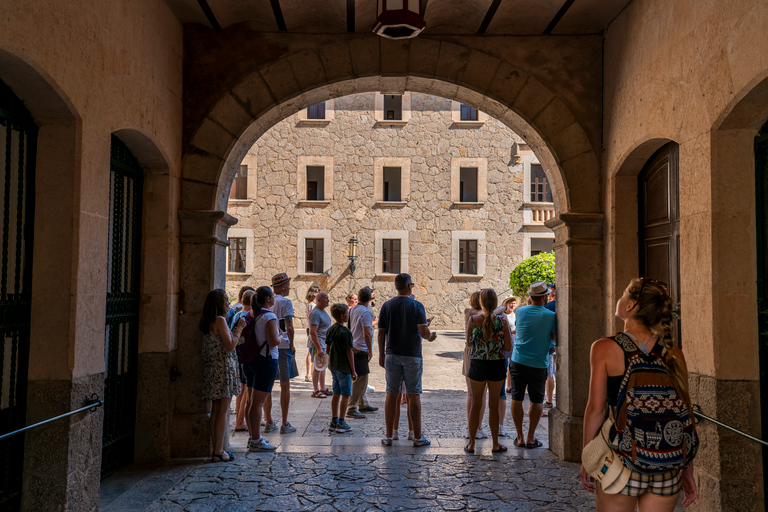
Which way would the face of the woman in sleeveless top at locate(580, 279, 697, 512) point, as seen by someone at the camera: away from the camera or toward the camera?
away from the camera

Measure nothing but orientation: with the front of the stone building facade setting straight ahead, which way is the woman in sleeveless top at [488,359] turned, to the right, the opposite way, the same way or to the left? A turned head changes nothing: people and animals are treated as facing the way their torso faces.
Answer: the opposite way

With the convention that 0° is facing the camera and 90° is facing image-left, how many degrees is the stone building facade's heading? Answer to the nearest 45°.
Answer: approximately 0°

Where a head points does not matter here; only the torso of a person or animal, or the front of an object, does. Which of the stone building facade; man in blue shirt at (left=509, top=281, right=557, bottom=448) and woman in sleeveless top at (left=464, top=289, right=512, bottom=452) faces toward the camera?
the stone building facade

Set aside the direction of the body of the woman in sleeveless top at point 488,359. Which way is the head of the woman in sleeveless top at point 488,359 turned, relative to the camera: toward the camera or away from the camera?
away from the camera

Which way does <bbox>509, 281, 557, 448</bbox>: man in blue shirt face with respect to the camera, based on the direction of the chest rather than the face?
away from the camera

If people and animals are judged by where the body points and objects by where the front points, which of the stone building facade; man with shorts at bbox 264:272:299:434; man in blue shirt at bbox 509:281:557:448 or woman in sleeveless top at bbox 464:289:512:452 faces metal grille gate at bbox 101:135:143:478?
the stone building facade

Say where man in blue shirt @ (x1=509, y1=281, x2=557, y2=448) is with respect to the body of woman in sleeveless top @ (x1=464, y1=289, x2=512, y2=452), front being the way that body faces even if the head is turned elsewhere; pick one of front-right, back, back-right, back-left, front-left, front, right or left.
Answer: front-right

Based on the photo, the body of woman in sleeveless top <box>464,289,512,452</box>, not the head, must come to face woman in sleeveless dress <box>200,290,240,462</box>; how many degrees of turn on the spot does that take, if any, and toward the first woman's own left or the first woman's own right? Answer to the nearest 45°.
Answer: approximately 90° to the first woman's own left

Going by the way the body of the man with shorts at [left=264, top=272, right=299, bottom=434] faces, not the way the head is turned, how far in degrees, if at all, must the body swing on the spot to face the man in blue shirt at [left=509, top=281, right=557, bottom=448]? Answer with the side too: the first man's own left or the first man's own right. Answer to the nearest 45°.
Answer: approximately 45° to the first man's own right

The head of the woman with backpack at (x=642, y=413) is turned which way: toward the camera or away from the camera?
away from the camera

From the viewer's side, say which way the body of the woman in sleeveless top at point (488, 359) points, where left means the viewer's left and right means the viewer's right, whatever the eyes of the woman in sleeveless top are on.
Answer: facing away from the viewer

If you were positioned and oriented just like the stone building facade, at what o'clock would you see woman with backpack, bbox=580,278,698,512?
The woman with backpack is roughly at 12 o'clock from the stone building facade.
